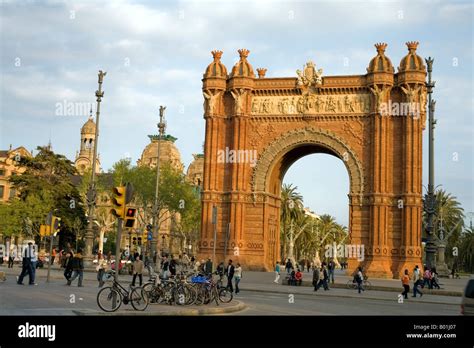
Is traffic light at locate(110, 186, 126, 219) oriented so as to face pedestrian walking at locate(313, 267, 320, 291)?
no

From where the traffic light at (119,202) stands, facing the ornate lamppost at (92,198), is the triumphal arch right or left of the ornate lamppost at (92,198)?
right

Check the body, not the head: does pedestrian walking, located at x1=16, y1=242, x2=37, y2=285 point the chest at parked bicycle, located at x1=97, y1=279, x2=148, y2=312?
no

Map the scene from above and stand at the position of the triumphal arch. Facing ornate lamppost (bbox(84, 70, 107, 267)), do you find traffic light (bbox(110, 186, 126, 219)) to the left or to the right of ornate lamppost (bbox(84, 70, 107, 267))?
left

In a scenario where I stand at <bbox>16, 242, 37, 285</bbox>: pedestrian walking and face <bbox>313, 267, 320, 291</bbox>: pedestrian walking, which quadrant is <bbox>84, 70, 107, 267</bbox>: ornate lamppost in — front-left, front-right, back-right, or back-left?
front-left

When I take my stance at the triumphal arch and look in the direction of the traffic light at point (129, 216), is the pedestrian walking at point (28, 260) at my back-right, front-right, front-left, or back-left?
front-right

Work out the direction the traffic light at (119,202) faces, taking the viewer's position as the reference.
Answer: facing the viewer and to the left of the viewer

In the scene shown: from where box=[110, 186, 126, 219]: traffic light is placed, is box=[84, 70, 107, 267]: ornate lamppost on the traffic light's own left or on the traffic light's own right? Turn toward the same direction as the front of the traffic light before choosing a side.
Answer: on the traffic light's own right

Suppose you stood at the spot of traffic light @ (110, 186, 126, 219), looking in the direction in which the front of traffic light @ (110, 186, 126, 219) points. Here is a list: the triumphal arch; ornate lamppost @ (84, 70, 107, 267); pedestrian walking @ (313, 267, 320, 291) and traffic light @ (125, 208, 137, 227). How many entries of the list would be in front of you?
0
